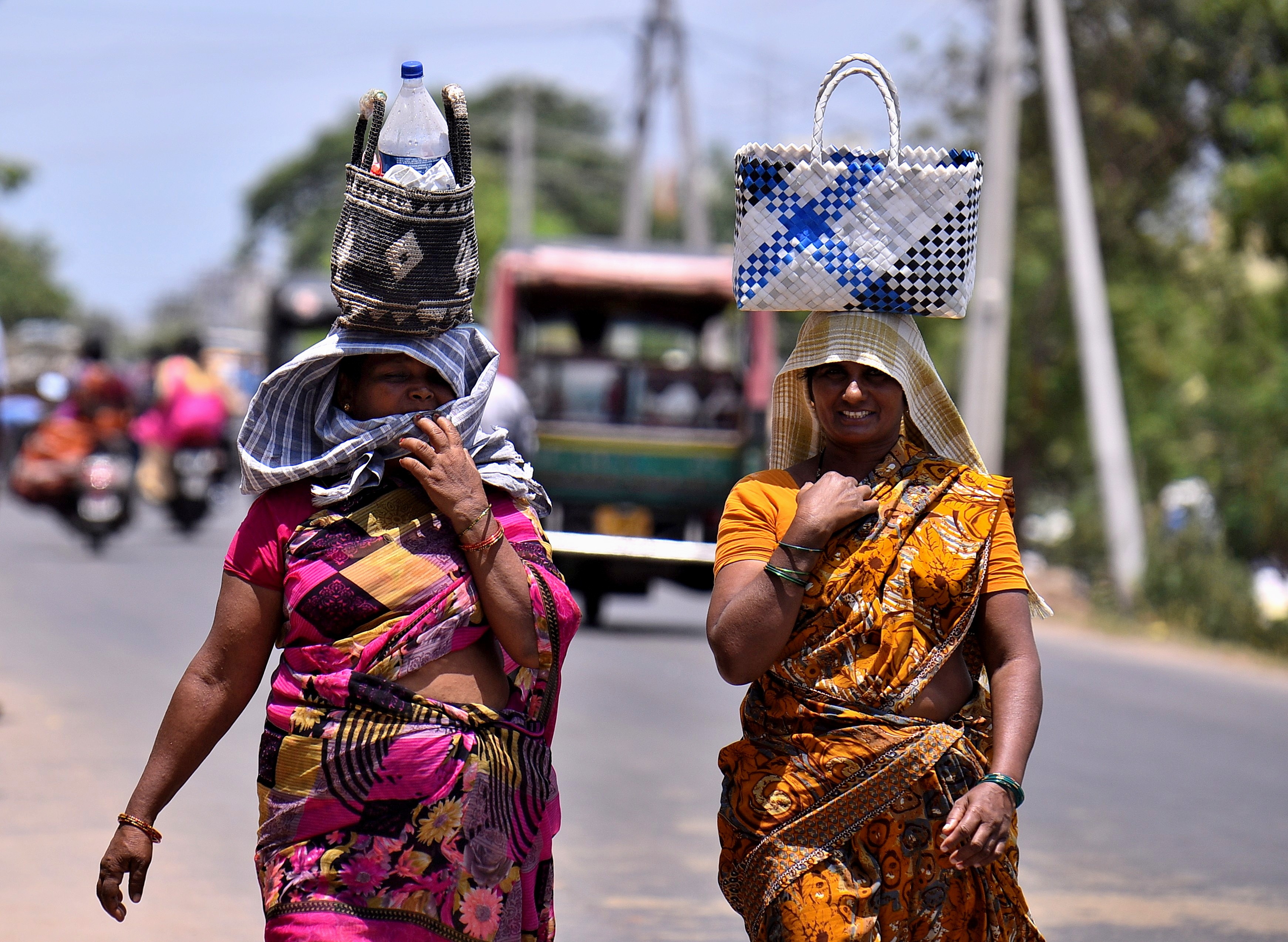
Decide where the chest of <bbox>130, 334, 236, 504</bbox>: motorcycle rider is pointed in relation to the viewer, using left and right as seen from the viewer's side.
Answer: facing away from the viewer and to the left of the viewer

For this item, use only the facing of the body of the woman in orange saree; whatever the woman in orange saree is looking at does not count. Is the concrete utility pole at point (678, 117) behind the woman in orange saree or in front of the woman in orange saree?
behind

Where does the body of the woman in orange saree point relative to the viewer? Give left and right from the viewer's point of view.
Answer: facing the viewer

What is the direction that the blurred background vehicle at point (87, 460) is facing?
away from the camera

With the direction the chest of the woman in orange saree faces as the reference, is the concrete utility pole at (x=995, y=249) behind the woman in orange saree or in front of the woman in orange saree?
behind

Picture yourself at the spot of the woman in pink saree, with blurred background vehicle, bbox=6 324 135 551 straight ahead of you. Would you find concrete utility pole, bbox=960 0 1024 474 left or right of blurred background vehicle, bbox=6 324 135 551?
right
